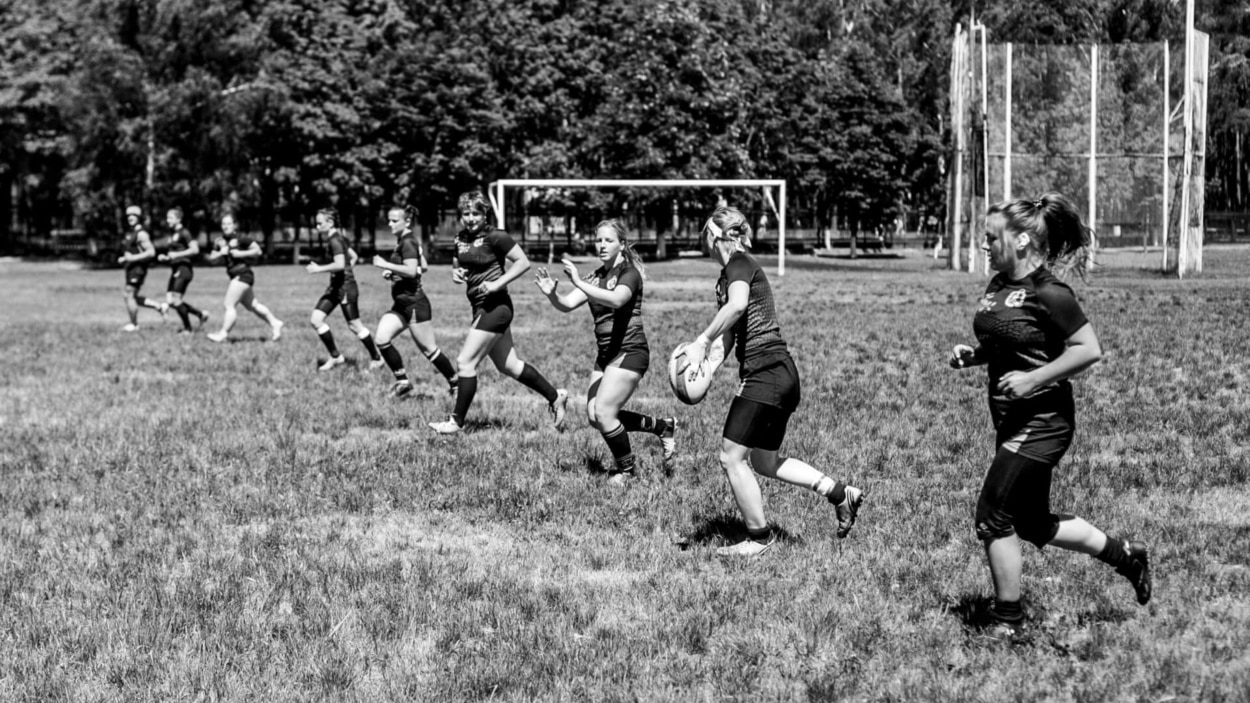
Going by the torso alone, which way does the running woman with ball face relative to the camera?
to the viewer's left

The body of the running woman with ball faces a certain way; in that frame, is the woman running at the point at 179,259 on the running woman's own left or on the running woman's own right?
on the running woman's own right

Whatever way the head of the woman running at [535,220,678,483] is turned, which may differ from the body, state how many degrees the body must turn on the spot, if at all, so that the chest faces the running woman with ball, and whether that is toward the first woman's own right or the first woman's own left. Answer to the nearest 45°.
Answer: approximately 45° to the first woman's own left

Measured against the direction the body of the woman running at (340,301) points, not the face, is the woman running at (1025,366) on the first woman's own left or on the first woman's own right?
on the first woman's own left
